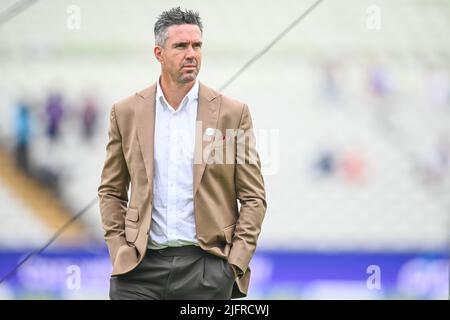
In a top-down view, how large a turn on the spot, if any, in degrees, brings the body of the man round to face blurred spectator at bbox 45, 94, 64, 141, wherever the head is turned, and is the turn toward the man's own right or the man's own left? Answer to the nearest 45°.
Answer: approximately 180°

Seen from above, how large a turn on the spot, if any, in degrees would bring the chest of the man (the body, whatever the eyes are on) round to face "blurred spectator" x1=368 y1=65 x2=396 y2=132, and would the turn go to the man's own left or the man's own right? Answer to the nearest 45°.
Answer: approximately 135° to the man's own left

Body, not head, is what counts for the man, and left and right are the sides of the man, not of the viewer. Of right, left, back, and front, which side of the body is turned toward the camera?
front

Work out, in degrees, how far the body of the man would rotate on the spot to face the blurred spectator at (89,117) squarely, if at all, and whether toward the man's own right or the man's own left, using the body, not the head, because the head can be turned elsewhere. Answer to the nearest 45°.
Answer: approximately 180°

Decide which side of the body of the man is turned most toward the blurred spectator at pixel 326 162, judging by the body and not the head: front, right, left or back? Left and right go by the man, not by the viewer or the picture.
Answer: back

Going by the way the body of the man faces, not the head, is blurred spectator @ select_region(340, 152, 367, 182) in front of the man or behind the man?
behind

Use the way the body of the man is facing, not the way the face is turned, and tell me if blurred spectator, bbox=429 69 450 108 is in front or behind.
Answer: behind
